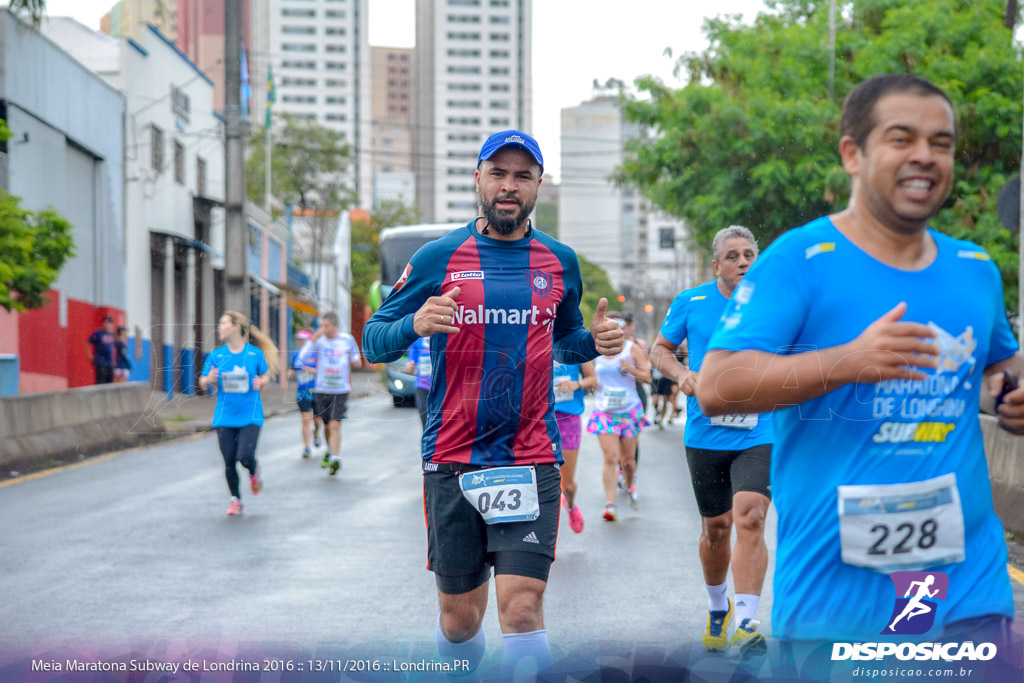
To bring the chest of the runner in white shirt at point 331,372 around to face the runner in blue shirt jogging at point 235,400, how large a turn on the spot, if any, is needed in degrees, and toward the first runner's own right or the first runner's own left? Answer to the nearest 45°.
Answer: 0° — they already face them

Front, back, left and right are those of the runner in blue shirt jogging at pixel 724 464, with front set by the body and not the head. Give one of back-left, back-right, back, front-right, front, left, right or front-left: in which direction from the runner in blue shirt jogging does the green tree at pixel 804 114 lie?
back

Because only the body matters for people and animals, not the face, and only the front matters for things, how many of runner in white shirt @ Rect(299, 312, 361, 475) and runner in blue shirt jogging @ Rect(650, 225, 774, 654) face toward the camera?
2

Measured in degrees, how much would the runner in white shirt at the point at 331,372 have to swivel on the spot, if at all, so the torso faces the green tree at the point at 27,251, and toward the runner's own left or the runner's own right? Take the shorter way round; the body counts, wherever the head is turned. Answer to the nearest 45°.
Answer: approximately 90° to the runner's own right

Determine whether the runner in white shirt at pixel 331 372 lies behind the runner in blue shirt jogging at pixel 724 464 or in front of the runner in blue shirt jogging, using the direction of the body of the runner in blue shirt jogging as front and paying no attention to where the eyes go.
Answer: behind

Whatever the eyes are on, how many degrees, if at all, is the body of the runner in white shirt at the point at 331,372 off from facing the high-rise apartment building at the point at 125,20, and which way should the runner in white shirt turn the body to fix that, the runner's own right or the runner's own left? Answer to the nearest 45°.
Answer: approximately 180°

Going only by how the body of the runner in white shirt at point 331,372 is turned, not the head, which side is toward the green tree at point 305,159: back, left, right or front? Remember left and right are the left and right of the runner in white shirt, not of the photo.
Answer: back

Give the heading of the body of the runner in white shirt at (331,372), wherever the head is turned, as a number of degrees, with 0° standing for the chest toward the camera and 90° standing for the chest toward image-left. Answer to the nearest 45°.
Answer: approximately 0°

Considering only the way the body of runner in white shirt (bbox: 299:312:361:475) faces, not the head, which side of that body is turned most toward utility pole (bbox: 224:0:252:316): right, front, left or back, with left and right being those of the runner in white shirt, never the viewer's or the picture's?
back
